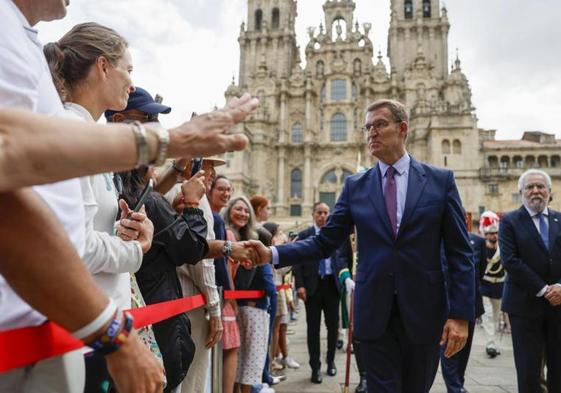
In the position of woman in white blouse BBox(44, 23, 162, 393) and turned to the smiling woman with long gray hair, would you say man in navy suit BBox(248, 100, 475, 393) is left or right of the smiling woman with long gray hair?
right

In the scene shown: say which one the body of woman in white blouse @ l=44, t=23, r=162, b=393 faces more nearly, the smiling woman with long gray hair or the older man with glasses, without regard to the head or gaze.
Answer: the older man with glasses

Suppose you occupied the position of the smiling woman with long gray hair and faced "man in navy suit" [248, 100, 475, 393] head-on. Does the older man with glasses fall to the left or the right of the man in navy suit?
left

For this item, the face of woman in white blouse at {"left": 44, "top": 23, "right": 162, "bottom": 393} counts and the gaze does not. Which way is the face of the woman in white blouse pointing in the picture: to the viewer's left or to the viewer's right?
to the viewer's right

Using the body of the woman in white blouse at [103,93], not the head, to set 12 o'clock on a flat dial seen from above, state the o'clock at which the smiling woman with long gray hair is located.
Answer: The smiling woman with long gray hair is roughly at 10 o'clock from the woman in white blouse.

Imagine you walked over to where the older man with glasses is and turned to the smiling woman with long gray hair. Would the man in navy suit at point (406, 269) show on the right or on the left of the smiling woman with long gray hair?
left

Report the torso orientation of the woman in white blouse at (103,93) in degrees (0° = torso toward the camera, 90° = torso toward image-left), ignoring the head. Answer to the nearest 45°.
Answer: approximately 270°
